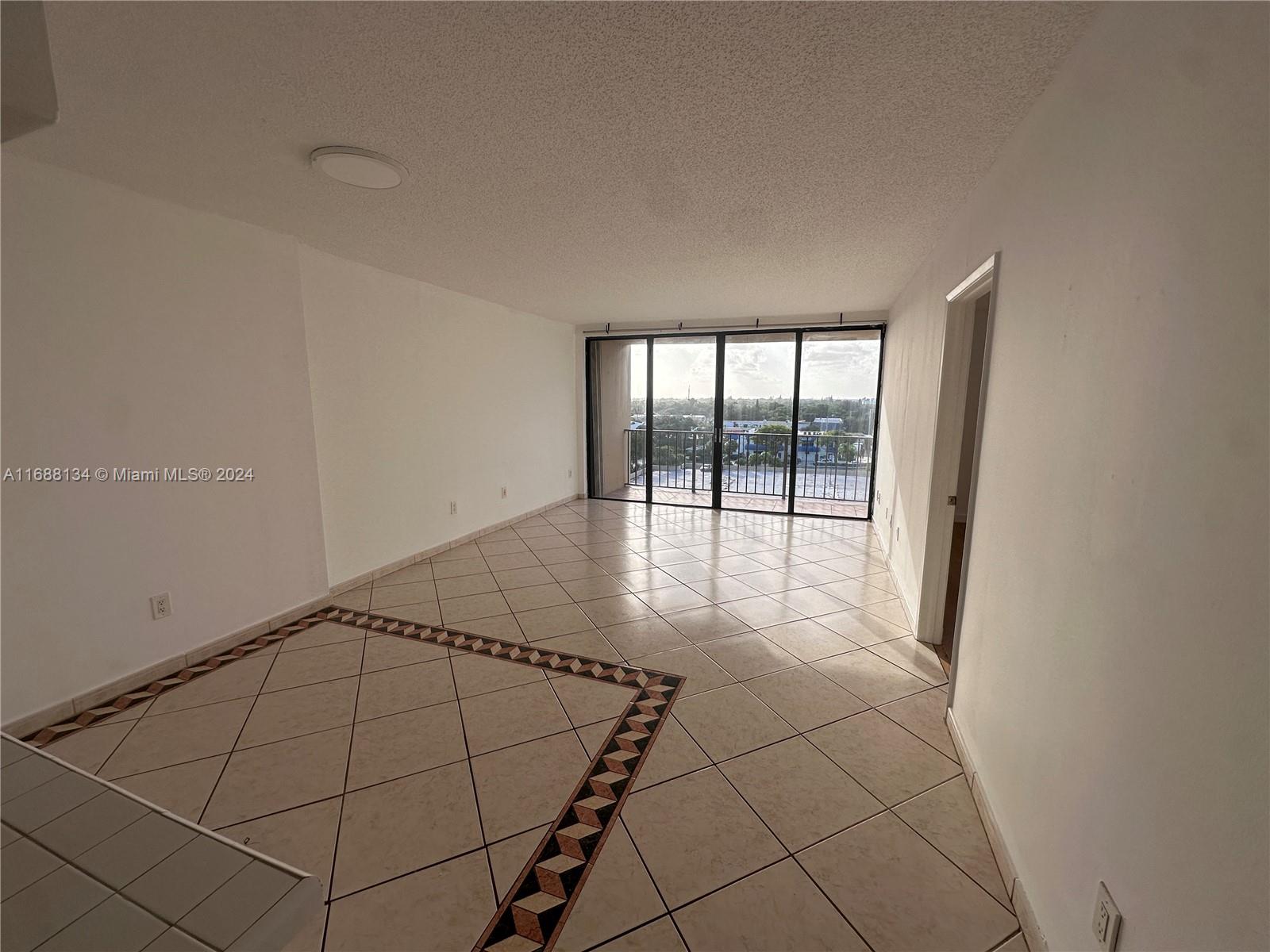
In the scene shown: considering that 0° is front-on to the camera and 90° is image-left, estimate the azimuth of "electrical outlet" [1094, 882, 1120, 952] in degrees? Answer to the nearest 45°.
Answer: approximately 45°

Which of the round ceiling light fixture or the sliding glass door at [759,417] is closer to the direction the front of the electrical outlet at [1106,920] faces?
the round ceiling light fixture

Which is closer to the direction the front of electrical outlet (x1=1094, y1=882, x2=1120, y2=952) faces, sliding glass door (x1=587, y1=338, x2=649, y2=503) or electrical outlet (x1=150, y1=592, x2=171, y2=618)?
the electrical outlet

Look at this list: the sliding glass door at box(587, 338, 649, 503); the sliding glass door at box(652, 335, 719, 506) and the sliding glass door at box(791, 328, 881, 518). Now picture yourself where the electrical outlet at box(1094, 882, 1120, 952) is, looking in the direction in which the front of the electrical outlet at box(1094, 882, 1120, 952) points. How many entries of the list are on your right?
3

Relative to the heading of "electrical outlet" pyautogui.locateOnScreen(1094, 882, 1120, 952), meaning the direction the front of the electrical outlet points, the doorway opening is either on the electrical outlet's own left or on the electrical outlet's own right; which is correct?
on the electrical outlet's own right

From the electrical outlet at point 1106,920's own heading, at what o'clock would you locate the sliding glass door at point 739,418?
The sliding glass door is roughly at 3 o'clock from the electrical outlet.

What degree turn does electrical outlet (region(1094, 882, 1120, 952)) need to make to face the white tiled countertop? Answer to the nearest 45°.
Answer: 0° — it already faces it

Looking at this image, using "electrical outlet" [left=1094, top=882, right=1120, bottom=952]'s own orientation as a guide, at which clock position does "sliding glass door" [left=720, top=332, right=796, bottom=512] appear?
The sliding glass door is roughly at 3 o'clock from the electrical outlet.

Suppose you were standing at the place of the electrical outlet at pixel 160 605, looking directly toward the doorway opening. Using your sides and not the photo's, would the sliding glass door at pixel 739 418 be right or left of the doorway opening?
left

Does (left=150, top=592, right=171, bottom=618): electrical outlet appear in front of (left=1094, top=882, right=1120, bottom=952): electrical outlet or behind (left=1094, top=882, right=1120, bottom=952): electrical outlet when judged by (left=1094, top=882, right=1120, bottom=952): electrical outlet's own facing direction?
in front

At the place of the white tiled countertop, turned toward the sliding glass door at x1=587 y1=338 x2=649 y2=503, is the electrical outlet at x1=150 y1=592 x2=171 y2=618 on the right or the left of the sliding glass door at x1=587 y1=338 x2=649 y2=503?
left

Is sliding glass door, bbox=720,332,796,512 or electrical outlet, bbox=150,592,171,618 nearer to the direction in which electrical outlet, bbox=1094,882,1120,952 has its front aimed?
the electrical outlet

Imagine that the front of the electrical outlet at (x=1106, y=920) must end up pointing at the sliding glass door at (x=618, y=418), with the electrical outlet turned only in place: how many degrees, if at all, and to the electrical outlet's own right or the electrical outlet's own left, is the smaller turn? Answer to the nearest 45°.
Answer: approximately 90° to the electrical outlet's own right

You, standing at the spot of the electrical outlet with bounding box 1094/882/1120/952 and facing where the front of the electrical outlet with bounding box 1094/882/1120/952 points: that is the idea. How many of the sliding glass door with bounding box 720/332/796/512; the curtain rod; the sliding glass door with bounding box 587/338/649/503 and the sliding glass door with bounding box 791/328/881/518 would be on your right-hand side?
4

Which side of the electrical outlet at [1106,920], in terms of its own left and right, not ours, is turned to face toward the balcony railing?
right

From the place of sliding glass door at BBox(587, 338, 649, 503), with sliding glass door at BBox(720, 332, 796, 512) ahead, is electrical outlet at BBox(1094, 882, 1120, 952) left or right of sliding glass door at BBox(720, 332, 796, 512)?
right
